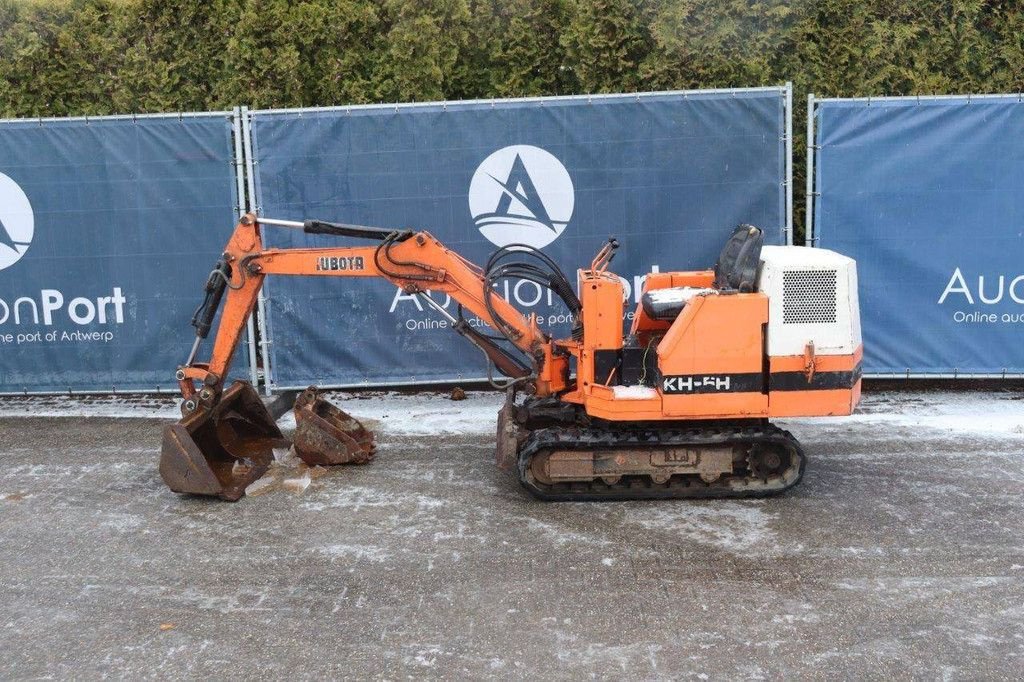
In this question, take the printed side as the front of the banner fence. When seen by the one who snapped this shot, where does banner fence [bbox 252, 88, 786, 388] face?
facing the viewer

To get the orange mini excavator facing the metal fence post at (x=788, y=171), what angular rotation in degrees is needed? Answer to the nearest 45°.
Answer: approximately 135° to its right

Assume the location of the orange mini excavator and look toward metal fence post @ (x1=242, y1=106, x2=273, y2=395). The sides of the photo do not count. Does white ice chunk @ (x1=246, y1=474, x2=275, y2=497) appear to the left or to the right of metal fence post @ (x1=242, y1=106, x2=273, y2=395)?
left

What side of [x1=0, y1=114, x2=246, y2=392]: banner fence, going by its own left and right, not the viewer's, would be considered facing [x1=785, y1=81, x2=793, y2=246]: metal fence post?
left

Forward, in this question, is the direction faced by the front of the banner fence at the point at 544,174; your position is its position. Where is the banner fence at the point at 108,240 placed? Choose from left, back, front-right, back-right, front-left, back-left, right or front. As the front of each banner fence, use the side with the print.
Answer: right

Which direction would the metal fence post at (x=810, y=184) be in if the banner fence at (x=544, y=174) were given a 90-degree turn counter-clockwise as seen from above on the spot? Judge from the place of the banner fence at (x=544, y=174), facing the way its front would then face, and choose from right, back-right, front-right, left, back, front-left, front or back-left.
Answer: front

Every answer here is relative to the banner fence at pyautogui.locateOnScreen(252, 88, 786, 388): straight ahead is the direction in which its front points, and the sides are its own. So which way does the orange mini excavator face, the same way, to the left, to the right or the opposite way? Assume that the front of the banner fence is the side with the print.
to the right

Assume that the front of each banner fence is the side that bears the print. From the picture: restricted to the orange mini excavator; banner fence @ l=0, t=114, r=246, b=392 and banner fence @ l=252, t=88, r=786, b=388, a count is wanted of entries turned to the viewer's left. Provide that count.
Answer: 1

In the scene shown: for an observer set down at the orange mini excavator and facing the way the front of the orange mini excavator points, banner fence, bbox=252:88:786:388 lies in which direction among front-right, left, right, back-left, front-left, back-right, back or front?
right

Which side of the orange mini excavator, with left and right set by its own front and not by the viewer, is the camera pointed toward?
left

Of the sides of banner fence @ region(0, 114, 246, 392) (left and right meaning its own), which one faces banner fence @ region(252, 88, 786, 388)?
left

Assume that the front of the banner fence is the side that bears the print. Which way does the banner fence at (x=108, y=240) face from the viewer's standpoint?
toward the camera

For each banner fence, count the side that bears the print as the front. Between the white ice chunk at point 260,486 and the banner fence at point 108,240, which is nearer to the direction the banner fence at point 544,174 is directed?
the white ice chunk

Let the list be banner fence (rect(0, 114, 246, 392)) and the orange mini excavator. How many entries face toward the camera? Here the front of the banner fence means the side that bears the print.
1

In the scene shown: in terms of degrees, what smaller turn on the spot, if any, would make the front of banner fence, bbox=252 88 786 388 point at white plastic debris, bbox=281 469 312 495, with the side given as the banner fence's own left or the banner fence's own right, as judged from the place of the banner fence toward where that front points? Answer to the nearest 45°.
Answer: approximately 45° to the banner fence's own right

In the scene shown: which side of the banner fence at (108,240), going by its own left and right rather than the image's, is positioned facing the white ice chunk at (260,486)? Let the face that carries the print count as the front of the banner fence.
front

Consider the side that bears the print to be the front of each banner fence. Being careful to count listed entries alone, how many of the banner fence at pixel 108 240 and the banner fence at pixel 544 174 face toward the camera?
2

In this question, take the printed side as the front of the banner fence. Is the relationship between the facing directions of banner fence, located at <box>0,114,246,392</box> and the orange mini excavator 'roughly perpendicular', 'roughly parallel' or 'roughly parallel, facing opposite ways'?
roughly perpendicular
